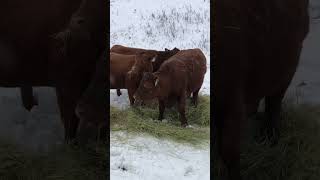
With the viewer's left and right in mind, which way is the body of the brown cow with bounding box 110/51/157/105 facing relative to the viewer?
facing to the right of the viewer

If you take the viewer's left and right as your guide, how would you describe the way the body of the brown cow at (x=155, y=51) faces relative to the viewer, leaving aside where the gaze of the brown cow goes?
facing to the right of the viewer
